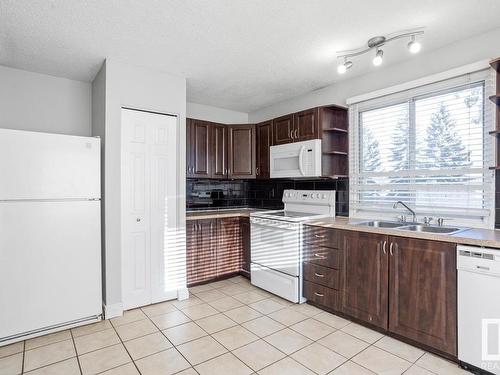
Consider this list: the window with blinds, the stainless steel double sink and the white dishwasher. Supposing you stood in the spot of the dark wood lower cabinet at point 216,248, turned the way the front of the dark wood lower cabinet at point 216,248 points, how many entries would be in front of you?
3

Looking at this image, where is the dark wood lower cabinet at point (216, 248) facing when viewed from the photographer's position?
facing the viewer and to the right of the viewer

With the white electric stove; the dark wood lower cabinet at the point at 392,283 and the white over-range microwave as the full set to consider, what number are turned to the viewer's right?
0

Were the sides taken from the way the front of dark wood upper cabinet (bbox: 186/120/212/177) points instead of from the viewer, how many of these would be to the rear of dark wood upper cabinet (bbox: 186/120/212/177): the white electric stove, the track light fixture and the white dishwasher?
0

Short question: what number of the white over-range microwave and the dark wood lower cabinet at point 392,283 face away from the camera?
0

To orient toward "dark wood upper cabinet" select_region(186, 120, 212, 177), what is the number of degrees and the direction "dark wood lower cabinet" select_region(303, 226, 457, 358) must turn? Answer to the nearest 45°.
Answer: approximately 45° to its right

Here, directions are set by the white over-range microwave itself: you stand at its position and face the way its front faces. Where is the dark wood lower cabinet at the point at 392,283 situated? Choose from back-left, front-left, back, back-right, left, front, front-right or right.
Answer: left

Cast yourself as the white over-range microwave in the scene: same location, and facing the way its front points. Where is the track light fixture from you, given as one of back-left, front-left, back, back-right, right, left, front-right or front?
left

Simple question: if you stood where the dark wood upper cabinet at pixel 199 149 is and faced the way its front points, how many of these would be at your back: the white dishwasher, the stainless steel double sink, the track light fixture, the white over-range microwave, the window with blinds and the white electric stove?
0

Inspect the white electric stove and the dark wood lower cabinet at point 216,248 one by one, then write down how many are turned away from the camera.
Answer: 0

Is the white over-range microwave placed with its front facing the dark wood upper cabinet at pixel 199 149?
no

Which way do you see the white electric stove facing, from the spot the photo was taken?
facing the viewer and to the left of the viewer
